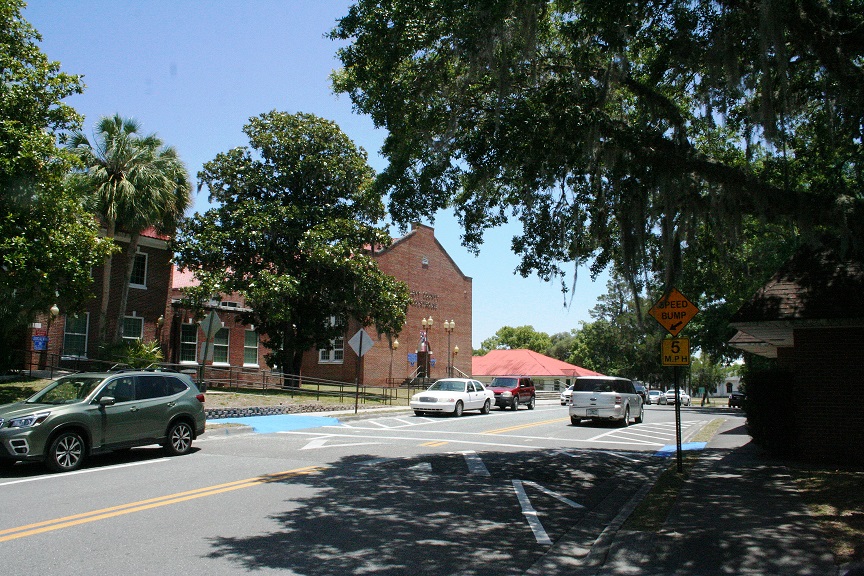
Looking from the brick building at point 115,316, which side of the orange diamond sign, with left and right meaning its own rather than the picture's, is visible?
right

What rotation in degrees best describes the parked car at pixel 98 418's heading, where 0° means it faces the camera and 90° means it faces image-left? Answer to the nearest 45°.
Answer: approximately 45°

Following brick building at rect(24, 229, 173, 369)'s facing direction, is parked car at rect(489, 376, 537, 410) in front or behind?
in front

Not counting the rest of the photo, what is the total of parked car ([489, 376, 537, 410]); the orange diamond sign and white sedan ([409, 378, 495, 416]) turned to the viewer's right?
0

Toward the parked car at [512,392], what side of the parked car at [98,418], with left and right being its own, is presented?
back

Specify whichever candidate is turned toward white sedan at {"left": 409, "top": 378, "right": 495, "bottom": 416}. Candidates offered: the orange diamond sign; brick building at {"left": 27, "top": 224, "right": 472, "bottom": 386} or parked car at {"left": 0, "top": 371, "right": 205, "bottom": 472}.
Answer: the brick building

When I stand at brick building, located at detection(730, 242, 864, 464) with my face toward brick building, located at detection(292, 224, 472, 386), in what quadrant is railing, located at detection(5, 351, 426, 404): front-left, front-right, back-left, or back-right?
front-left

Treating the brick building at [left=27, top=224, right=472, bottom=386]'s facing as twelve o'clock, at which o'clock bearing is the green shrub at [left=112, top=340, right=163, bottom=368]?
The green shrub is roughly at 2 o'clock from the brick building.

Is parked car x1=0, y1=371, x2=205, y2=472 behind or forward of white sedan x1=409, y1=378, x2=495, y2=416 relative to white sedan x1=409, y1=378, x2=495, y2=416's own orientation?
forward

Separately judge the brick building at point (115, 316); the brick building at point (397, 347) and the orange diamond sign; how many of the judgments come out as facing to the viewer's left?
0

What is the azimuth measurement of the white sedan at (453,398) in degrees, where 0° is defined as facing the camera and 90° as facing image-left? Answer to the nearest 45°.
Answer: approximately 45°

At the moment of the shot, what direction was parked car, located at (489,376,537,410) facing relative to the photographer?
facing the viewer and to the left of the viewer

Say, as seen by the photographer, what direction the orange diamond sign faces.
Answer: facing the viewer

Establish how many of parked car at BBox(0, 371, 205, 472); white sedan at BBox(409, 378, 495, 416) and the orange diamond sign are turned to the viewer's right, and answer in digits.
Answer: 0

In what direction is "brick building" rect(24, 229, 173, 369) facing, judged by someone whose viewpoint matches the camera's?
facing the viewer and to the right of the viewer

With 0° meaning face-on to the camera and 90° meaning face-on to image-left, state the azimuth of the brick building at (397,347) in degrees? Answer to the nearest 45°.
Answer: approximately 315°
